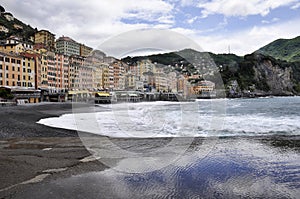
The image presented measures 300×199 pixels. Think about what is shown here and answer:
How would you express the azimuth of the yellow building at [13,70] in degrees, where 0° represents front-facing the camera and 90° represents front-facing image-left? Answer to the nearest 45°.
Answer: approximately 315°
